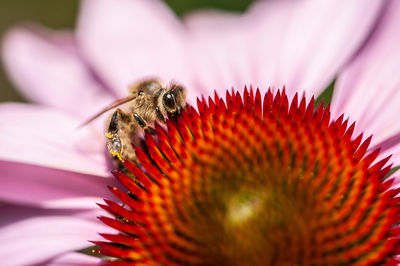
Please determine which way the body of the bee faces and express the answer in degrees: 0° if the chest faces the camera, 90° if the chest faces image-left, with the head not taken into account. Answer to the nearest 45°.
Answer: approximately 270°
